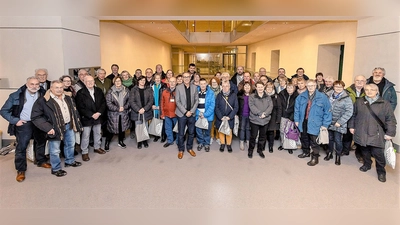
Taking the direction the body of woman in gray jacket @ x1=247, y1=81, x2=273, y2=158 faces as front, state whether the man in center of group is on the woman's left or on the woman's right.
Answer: on the woman's right

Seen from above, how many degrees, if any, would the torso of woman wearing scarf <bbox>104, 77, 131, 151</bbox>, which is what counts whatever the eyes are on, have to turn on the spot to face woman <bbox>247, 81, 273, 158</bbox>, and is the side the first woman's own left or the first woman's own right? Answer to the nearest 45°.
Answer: approximately 45° to the first woman's own left

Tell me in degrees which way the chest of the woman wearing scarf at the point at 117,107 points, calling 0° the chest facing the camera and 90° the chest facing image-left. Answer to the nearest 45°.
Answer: approximately 0°

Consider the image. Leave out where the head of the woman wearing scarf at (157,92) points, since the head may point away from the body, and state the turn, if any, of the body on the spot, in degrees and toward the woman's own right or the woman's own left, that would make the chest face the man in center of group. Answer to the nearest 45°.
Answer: approximately 45° to the woman's own left

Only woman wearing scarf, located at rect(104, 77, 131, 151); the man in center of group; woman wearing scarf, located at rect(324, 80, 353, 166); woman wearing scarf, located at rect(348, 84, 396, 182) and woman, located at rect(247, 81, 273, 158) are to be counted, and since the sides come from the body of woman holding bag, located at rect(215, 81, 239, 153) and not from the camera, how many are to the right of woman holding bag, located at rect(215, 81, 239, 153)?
2

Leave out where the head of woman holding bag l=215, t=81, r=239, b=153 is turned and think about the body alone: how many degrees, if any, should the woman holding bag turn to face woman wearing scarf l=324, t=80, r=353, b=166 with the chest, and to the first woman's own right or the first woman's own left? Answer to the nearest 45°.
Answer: approximately 90° to the first woman's own left

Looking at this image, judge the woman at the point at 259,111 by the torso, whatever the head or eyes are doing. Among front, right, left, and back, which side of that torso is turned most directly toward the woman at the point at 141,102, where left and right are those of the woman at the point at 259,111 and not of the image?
right
